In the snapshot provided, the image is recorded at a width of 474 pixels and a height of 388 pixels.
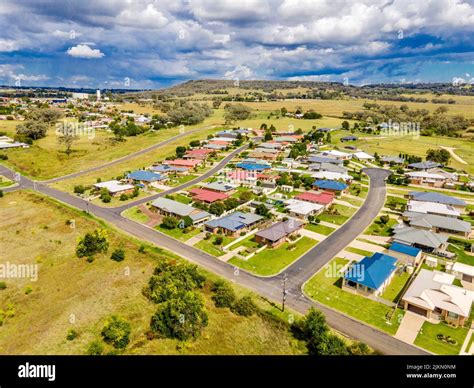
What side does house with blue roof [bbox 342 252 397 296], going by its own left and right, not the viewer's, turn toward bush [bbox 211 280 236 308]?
front

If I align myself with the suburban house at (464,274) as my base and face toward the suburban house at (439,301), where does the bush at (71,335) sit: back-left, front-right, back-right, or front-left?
front-right

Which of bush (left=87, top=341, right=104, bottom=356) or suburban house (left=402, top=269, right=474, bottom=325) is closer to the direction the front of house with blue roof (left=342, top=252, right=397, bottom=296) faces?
the bush

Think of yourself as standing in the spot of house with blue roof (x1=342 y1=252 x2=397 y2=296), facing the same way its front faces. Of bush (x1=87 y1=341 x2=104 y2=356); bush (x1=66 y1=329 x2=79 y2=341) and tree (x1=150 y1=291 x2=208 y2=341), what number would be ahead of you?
3

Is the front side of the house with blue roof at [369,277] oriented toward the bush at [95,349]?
yes

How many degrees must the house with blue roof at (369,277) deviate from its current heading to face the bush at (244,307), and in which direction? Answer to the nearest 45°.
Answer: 0° — it already faces it

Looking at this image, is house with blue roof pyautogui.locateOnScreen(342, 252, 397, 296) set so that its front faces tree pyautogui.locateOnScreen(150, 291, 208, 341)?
yes

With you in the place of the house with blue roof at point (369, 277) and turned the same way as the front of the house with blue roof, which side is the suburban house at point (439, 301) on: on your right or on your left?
on your left

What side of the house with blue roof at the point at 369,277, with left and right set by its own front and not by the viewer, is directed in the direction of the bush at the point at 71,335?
front

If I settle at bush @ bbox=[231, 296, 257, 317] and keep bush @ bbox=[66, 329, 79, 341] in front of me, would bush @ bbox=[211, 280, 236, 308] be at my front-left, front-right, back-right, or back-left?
front-right

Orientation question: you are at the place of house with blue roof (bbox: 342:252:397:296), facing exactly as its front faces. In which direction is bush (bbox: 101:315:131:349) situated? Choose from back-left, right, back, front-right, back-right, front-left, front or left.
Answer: front
